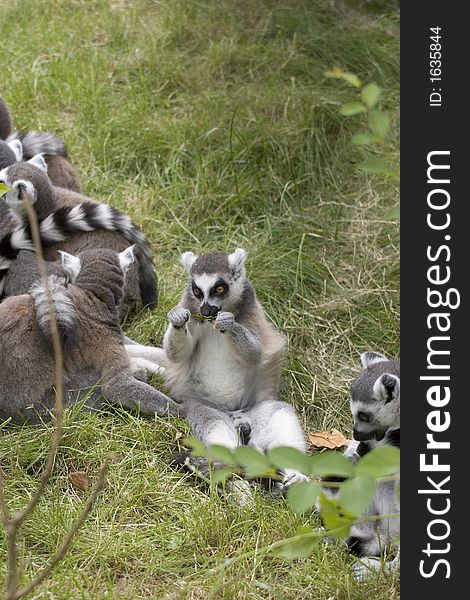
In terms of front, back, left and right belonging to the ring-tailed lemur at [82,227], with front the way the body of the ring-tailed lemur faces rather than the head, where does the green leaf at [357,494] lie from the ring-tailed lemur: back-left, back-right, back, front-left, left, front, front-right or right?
left

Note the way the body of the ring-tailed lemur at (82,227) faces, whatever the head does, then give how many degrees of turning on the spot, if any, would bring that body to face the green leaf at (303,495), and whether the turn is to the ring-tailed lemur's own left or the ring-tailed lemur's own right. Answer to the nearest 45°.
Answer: approximately 90° to the ring-tailed lemur's own left

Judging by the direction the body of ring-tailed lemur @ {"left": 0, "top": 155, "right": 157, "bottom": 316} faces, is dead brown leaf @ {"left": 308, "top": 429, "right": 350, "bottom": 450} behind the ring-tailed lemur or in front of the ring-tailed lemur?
behind

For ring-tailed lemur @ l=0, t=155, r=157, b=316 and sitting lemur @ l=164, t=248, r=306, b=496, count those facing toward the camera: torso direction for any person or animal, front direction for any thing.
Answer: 1

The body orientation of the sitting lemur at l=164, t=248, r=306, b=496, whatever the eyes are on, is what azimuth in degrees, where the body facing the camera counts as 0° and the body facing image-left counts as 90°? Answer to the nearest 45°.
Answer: approximately 0°

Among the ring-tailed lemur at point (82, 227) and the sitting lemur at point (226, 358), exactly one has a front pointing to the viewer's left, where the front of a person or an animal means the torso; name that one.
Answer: the ring-tailed lemur

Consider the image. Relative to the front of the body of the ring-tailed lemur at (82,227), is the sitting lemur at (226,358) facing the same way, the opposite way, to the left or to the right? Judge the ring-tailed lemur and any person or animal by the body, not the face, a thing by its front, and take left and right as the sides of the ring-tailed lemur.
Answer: to the left

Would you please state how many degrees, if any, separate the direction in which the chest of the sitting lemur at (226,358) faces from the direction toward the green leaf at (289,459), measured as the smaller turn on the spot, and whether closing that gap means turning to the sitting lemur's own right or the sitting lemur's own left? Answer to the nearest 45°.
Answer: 0° — it already faces it

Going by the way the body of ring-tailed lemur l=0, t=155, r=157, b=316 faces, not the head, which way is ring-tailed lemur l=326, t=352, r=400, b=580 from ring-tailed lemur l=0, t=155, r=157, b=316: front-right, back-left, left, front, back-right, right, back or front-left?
back-left

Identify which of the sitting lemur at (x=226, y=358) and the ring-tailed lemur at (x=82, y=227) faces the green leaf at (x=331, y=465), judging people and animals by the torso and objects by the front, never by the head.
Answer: the sitting lemur

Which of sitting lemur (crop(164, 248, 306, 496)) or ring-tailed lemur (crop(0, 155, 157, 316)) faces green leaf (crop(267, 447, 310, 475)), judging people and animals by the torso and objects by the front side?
the sitting lemur

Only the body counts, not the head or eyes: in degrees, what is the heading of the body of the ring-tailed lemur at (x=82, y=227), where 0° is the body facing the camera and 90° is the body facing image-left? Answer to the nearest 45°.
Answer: approximately 90°
